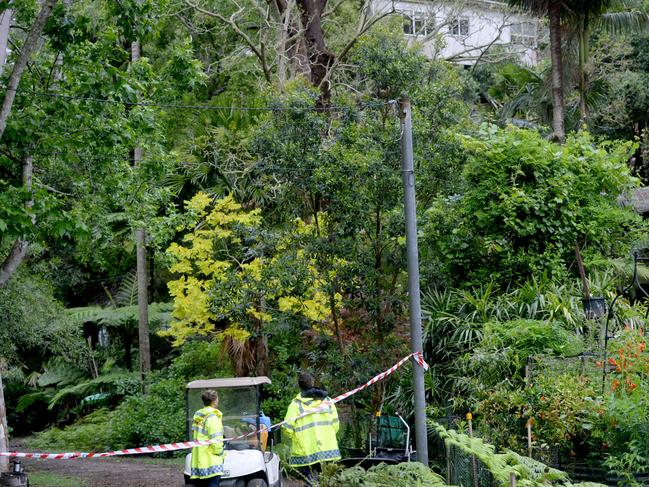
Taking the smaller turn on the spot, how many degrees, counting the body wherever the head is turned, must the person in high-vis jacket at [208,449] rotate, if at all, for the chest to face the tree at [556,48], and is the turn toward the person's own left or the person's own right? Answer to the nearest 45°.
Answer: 0° — they already face it

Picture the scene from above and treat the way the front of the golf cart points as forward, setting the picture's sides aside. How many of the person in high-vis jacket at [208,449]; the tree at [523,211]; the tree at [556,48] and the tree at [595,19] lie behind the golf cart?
3

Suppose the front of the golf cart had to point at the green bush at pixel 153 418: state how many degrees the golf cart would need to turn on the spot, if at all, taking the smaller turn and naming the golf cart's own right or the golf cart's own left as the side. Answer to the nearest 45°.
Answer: approximately 135° to the golf cart's own right

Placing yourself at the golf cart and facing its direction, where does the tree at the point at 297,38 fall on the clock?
The tree is roughly at 5 o'clock from the golf cart.

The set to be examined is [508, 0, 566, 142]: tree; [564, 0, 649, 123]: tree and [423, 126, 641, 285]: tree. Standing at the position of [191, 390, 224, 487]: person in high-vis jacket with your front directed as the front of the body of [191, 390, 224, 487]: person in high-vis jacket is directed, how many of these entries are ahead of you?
3

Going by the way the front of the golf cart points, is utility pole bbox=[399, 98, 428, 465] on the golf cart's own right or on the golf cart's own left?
on the golf cart's own left

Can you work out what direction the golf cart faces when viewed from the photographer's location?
facing the viewer and to the left of the viewer

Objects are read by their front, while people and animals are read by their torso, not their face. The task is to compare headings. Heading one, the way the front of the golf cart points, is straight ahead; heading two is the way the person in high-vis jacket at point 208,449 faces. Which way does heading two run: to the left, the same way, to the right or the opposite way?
the opposite way

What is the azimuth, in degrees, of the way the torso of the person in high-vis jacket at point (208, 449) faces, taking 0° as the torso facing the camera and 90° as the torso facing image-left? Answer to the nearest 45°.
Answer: approximately 225°

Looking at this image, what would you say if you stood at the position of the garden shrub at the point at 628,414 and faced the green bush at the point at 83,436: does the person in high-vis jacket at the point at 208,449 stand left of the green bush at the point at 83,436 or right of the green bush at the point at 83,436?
left

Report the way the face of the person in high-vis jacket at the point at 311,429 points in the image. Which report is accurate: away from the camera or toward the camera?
away from the camera

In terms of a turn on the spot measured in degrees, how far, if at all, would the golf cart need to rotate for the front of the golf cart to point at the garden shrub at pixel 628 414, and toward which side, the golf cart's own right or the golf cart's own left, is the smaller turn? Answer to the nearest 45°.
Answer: approximately 90° to the golf cart's own left

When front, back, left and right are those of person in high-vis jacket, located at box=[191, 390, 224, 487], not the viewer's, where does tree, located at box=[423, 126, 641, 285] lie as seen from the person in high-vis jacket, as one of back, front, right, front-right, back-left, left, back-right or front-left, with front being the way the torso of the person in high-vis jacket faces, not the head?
front
